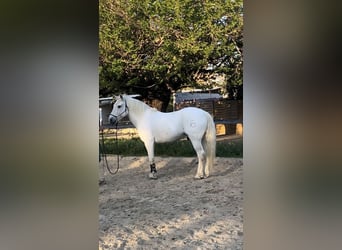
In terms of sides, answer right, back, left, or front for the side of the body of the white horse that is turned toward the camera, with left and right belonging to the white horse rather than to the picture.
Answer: left
